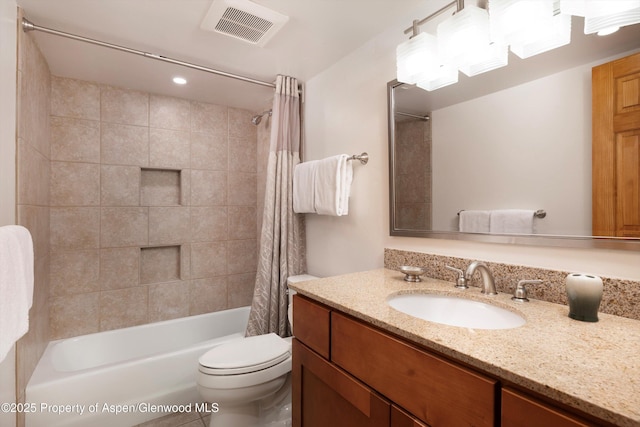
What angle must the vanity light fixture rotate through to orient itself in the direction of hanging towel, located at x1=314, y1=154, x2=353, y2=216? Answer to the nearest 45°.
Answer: approximately 45° to its right

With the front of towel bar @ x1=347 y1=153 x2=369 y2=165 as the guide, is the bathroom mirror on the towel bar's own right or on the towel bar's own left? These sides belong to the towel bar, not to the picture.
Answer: on the towel bar's own left

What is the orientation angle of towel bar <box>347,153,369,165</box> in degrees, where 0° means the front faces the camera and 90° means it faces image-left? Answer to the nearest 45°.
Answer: approximately 45°

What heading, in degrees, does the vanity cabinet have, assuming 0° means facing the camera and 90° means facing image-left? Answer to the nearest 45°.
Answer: approximately 45°

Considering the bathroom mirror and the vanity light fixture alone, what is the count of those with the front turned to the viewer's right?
0

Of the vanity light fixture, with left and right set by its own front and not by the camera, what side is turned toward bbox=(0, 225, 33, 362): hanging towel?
front

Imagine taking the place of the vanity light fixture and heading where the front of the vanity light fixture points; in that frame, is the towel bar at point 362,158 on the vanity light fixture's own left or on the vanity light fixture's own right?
on the vanity light fixture's own right
